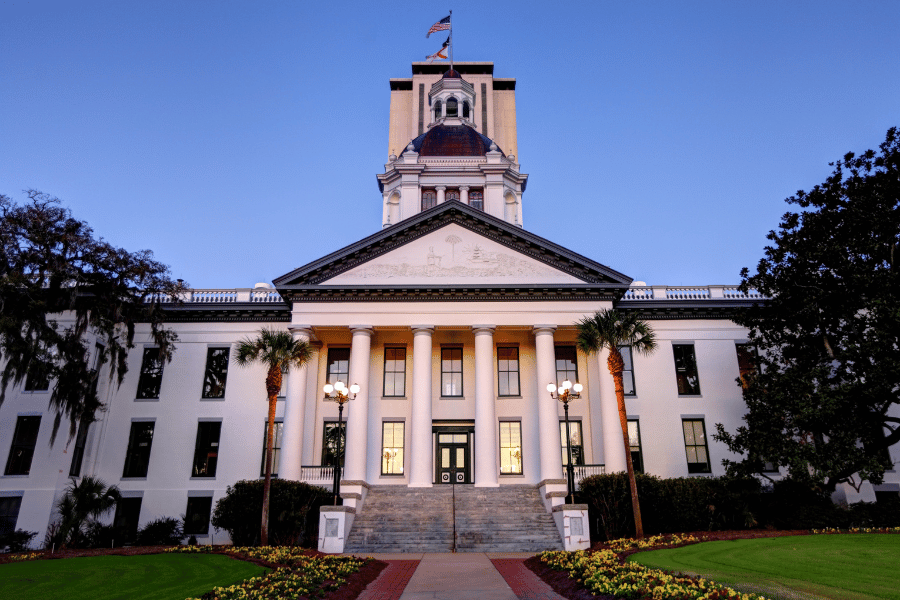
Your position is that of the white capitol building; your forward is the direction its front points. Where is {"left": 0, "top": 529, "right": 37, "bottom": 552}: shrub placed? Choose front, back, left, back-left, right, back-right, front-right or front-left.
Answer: right

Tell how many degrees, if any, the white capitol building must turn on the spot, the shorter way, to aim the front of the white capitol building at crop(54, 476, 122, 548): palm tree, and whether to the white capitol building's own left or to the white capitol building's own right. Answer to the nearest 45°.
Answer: approximately 90° to the white capitol building's own right

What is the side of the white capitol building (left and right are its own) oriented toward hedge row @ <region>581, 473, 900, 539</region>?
left

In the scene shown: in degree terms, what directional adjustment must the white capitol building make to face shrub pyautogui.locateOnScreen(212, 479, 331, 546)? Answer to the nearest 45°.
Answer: approximately 45° to its right

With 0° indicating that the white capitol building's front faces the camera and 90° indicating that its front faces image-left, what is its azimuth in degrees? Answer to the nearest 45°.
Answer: approximately 0°
